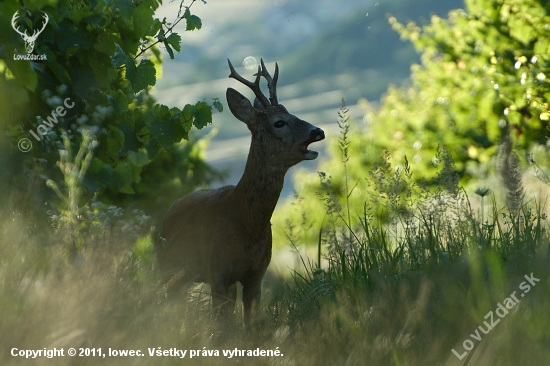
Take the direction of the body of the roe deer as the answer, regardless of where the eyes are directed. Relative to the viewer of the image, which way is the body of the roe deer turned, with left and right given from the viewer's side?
facing the viewer and to the right of the viewer
